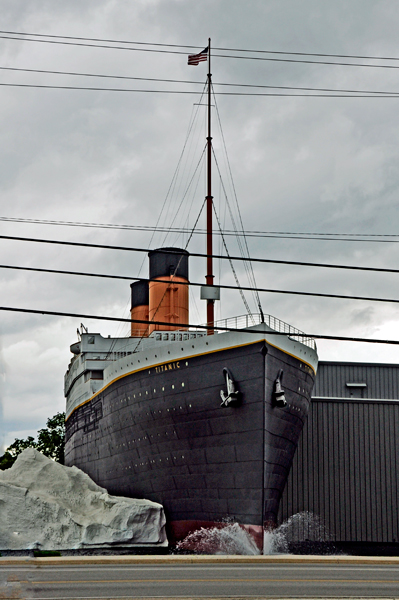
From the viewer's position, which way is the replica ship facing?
facing the viewer and to the right of the viewer

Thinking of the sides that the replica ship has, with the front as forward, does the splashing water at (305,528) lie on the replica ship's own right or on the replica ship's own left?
on the replica ship's own left

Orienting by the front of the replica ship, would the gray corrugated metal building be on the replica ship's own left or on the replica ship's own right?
on the replica ship's own left
